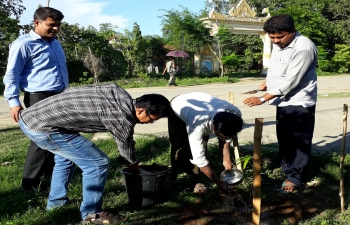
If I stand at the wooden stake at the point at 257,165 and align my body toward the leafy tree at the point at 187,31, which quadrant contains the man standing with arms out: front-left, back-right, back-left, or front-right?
front-right

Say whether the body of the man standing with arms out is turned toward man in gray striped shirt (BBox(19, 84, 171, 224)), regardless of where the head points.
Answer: yes

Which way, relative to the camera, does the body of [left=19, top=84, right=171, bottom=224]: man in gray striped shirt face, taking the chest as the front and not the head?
to the viewer's right

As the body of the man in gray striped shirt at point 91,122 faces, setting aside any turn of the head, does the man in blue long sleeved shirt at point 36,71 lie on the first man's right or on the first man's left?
on the first man's left

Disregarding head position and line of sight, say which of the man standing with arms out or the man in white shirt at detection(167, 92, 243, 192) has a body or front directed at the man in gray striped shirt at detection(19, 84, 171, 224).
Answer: the man standing with arms out

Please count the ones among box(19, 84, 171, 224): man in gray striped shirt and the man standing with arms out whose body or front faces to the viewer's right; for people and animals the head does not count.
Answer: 1

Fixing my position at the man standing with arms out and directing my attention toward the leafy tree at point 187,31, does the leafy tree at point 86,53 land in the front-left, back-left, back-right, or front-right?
front-left

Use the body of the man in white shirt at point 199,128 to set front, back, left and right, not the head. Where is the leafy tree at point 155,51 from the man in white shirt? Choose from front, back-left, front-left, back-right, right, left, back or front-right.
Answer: back-left

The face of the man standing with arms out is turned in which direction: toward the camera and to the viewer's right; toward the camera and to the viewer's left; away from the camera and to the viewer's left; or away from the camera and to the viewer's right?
toward the camera and to the viewer's left

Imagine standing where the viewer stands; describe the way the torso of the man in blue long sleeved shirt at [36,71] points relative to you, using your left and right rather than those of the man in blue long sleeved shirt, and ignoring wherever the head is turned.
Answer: facing the viewer and to the right of the viewer

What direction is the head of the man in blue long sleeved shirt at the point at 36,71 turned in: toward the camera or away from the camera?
toward the camera

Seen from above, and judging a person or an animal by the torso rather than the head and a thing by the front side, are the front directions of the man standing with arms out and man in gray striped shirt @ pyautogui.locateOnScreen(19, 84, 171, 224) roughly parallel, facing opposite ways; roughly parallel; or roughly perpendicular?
roughly parallel, facing opposite ways

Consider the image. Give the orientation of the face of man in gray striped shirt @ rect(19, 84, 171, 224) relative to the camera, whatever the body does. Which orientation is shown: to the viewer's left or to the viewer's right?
to the viewer's right

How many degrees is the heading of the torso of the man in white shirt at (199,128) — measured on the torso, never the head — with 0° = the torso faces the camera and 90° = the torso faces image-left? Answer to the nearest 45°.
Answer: approximately 315°

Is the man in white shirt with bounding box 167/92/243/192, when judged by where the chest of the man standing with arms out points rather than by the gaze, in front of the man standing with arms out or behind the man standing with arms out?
in front
